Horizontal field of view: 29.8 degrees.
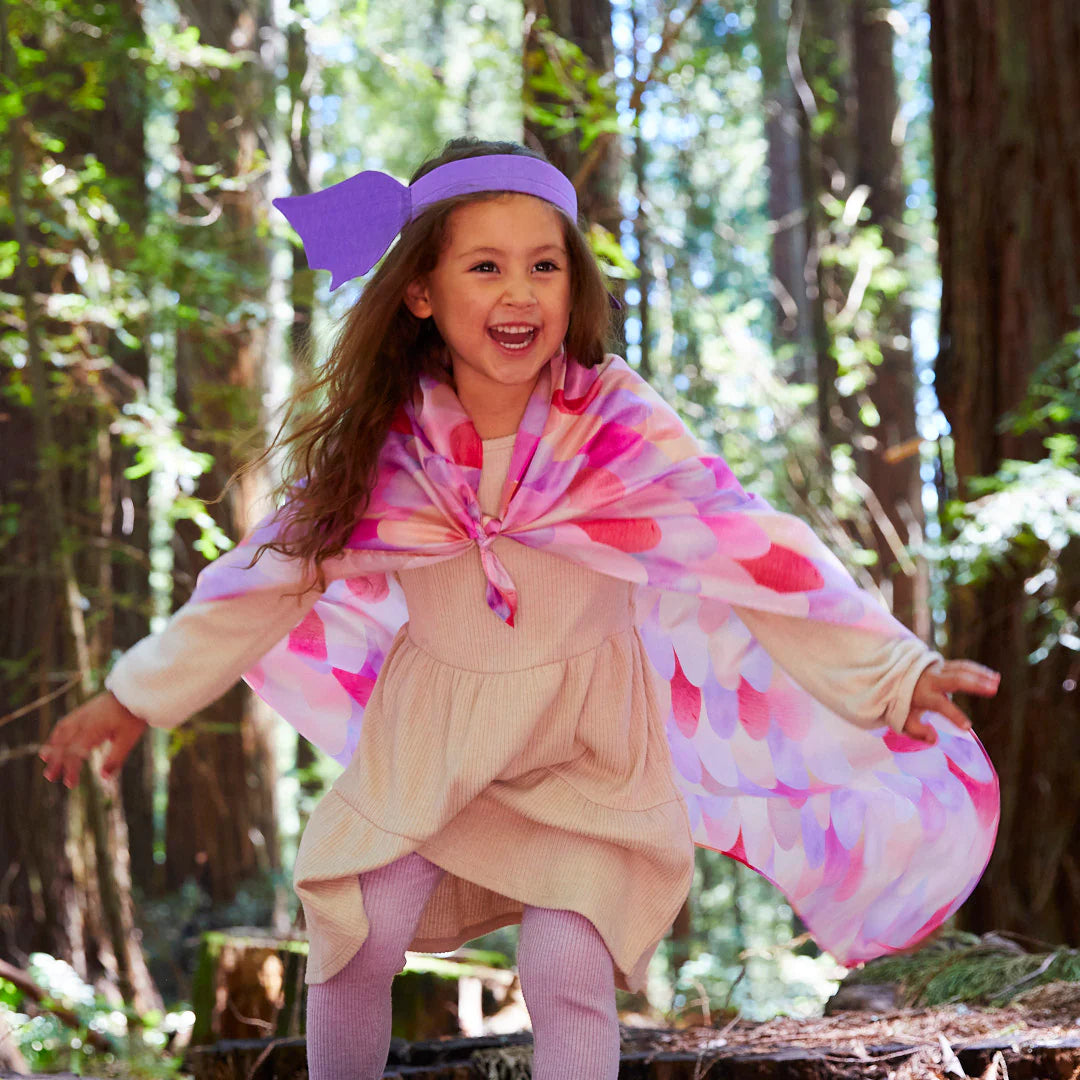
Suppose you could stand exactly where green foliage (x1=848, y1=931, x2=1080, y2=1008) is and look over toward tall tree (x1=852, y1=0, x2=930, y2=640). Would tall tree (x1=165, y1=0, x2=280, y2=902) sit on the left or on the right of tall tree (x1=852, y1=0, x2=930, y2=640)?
left

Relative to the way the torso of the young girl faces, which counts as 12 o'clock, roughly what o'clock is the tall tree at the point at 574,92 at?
The tall tree is roughly at 6 o'clock from the young girl.

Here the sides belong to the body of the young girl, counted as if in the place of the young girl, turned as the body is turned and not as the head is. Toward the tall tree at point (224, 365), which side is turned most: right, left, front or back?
back

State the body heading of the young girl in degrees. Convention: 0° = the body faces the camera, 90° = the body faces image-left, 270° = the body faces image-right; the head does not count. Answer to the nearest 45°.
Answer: approximately 0°

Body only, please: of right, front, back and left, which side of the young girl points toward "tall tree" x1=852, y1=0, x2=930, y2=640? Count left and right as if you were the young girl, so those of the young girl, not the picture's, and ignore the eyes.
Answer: back

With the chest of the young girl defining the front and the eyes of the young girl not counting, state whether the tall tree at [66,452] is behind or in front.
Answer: behind

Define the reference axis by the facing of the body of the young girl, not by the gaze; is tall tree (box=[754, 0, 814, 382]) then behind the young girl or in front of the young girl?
behind

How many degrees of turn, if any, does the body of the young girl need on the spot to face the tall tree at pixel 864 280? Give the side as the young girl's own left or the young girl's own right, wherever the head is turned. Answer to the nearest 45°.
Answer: approximately 180°

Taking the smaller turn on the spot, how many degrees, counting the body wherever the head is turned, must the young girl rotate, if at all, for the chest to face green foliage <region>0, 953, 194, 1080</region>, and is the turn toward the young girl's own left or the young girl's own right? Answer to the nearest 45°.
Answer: approximately 135° to the young girl's own right

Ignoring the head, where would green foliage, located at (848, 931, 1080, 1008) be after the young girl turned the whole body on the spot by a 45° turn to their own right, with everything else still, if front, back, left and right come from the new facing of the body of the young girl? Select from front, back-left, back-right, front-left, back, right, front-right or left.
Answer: back
